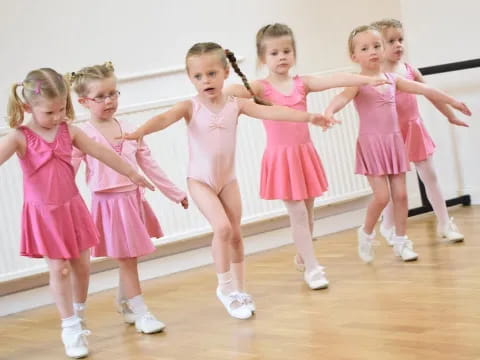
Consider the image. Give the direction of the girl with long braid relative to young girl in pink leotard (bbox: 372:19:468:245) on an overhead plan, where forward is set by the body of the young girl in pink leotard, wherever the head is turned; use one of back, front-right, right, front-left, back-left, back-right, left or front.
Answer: right

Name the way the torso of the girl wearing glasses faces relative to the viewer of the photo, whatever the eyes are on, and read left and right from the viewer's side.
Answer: facing the viewer and to the right of the viewer

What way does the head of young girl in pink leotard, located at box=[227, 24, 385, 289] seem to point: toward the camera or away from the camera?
toward the camera

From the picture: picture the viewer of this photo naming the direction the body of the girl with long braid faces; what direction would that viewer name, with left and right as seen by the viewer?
facing the viewer

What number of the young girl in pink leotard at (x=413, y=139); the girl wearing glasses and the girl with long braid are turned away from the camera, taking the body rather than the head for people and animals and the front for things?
0

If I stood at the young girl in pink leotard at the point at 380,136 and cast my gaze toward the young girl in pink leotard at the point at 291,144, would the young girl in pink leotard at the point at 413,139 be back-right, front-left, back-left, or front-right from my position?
back-right

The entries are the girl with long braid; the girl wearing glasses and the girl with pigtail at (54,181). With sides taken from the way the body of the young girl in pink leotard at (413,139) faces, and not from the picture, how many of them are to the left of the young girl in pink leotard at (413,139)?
0

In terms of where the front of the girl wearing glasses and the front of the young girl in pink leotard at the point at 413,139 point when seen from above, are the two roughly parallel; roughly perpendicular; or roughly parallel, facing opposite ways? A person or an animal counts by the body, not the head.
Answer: roughly parallel

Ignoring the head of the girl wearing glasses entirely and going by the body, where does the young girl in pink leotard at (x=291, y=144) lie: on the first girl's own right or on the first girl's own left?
on the first girl's own left

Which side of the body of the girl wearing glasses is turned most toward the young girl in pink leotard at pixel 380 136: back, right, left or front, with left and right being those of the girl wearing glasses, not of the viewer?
left

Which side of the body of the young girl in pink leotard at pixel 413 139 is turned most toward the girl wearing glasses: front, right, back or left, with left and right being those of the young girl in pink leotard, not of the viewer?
right

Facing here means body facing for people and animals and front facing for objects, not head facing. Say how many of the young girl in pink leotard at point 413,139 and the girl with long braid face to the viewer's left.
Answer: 0
